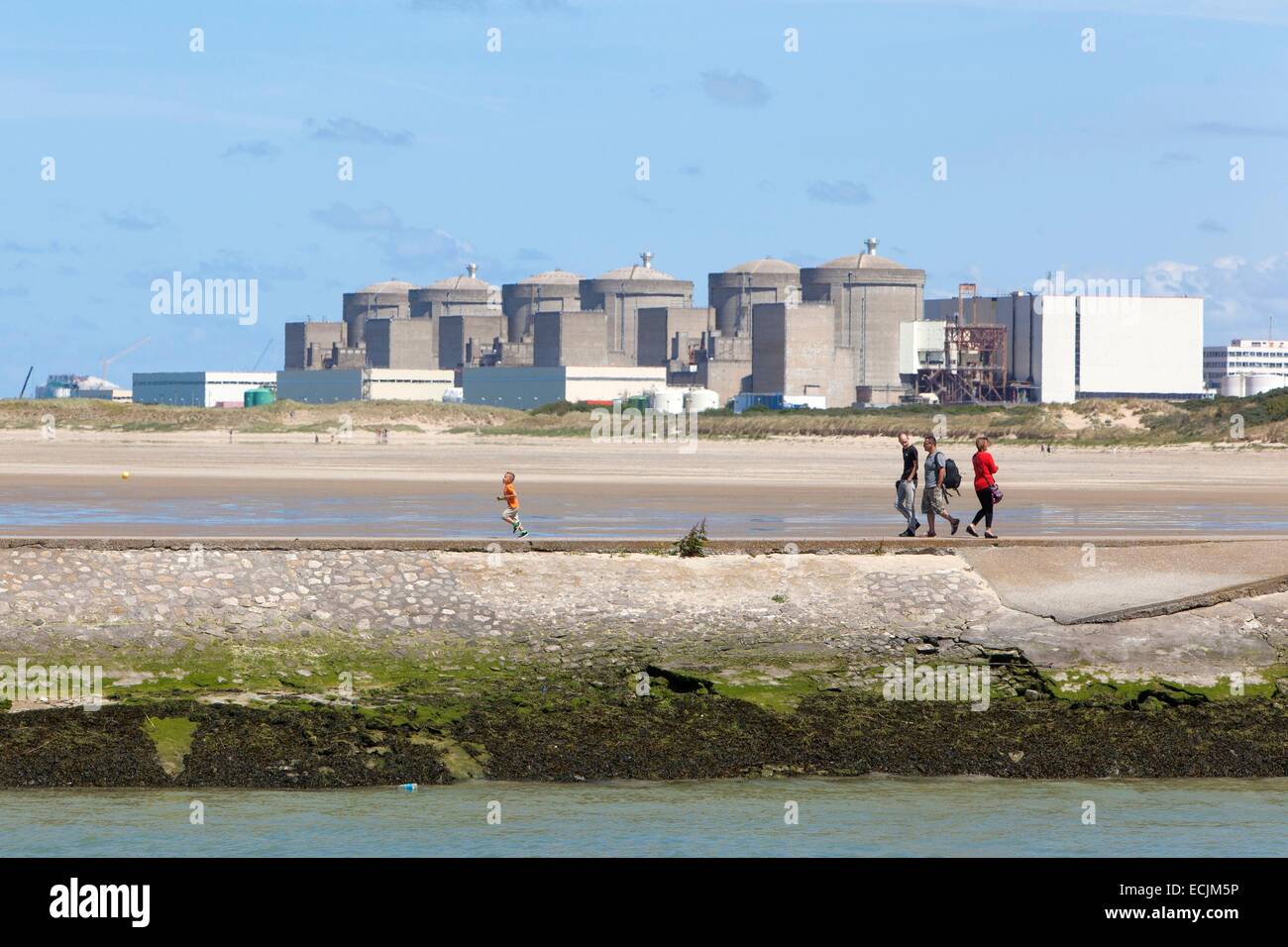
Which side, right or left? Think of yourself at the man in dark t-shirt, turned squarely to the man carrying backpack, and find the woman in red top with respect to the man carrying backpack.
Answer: right

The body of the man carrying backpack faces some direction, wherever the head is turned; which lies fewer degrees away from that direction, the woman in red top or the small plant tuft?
the small plant tuft

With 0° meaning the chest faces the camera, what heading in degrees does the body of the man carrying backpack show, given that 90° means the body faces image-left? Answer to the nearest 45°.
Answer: approximately 90°

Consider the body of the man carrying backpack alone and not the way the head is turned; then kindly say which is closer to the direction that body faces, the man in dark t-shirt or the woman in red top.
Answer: the man in dark t-shirt

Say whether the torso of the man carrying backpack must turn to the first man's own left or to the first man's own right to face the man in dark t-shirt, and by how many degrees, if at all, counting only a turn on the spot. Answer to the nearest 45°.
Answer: approximately 45° to the first man's own right

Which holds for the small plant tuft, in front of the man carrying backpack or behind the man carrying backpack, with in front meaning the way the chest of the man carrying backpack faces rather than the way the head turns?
in front

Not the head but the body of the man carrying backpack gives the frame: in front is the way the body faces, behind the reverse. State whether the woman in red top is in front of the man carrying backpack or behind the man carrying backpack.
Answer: behind
